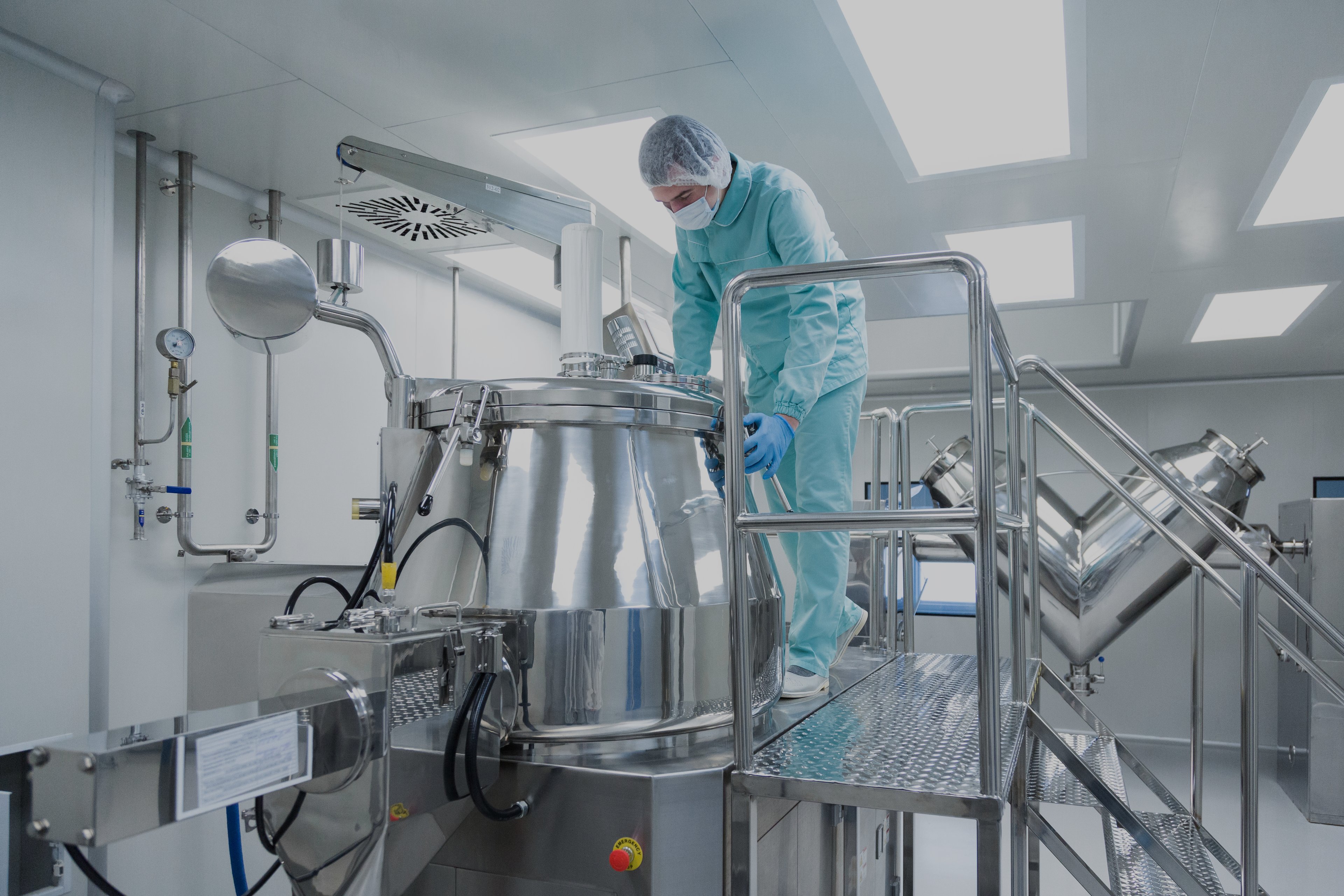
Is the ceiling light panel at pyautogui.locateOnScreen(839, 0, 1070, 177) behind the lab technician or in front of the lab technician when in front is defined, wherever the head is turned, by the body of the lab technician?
behind

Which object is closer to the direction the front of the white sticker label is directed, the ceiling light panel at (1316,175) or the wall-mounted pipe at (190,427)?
the ceiling light panel

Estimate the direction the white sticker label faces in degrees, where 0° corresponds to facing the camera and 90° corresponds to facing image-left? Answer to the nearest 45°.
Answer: approximately 315°

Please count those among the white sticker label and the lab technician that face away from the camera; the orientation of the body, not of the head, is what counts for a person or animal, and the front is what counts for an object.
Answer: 0

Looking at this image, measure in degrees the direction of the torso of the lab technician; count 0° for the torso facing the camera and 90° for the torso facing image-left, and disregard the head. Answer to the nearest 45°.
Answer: approximately 45°

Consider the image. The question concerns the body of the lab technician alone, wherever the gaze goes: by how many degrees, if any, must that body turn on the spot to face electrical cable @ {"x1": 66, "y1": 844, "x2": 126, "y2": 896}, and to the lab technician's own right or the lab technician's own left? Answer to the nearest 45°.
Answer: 0° — they already face it

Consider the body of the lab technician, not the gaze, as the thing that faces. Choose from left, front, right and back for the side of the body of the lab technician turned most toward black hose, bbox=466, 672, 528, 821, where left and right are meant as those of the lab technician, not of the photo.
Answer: front
